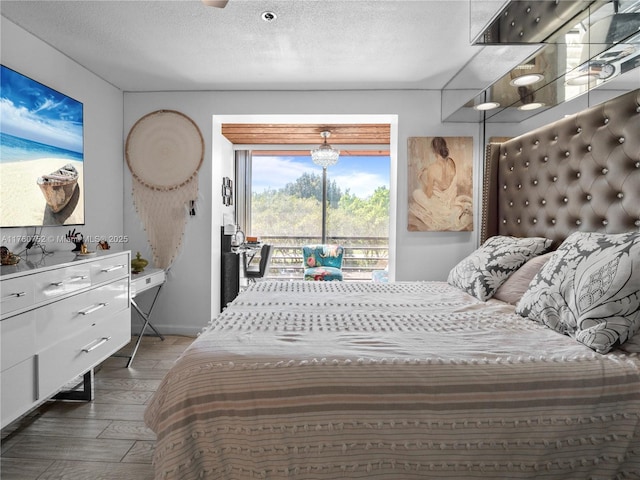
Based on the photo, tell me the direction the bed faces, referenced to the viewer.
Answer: facing to the left of the viewer

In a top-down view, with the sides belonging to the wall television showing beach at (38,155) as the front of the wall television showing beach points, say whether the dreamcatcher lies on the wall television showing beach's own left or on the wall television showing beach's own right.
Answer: on the wall television showing beach's own left

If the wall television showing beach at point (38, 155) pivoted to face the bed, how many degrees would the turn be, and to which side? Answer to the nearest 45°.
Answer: approximately 45° to its right

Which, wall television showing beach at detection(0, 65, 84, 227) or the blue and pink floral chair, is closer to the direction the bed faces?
the wall television showing beach

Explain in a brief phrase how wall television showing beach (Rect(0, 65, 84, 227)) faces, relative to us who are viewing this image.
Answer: facing the viewer and to the right of the viewer

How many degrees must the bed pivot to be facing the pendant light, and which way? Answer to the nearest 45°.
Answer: approximately 90° to its right

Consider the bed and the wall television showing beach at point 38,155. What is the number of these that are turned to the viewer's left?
1

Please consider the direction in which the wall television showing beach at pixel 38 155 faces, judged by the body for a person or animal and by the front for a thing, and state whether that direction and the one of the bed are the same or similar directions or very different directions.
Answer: very different directions

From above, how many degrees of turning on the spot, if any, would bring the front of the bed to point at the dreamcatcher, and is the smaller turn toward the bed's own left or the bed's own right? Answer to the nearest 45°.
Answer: approximately 45° to the bed's own right

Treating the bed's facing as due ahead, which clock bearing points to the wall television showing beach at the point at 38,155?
The wall television showing beach is roughly at 1 o'clock from the bed.

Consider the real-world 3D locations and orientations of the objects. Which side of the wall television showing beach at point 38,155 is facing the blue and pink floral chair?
left
